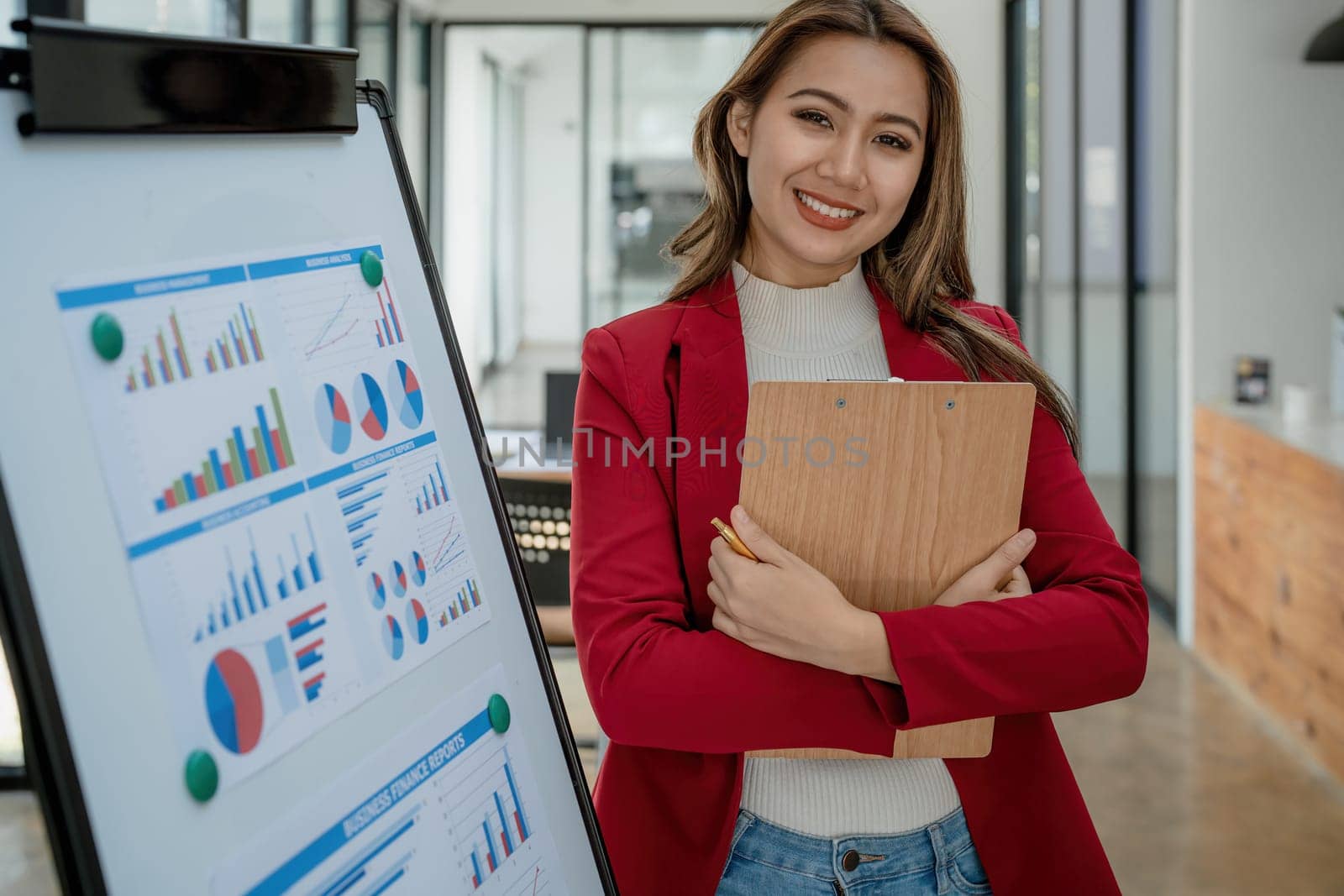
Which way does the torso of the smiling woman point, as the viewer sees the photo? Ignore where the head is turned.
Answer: toward the camera

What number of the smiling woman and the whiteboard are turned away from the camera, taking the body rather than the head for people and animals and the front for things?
0

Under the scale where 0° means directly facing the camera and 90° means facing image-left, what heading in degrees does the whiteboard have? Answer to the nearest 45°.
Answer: approximately 315°

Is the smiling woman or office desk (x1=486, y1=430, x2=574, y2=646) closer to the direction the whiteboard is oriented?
the smiling woman

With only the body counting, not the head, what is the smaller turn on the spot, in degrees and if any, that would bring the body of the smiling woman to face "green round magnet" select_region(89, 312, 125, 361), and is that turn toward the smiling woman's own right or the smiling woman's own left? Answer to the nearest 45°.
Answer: approximately 45° to the smiling woman's own right

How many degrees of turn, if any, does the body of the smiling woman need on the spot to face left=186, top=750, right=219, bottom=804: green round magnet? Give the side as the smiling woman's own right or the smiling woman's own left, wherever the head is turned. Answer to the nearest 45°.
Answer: approximately 45° to the smiling woman's own right
